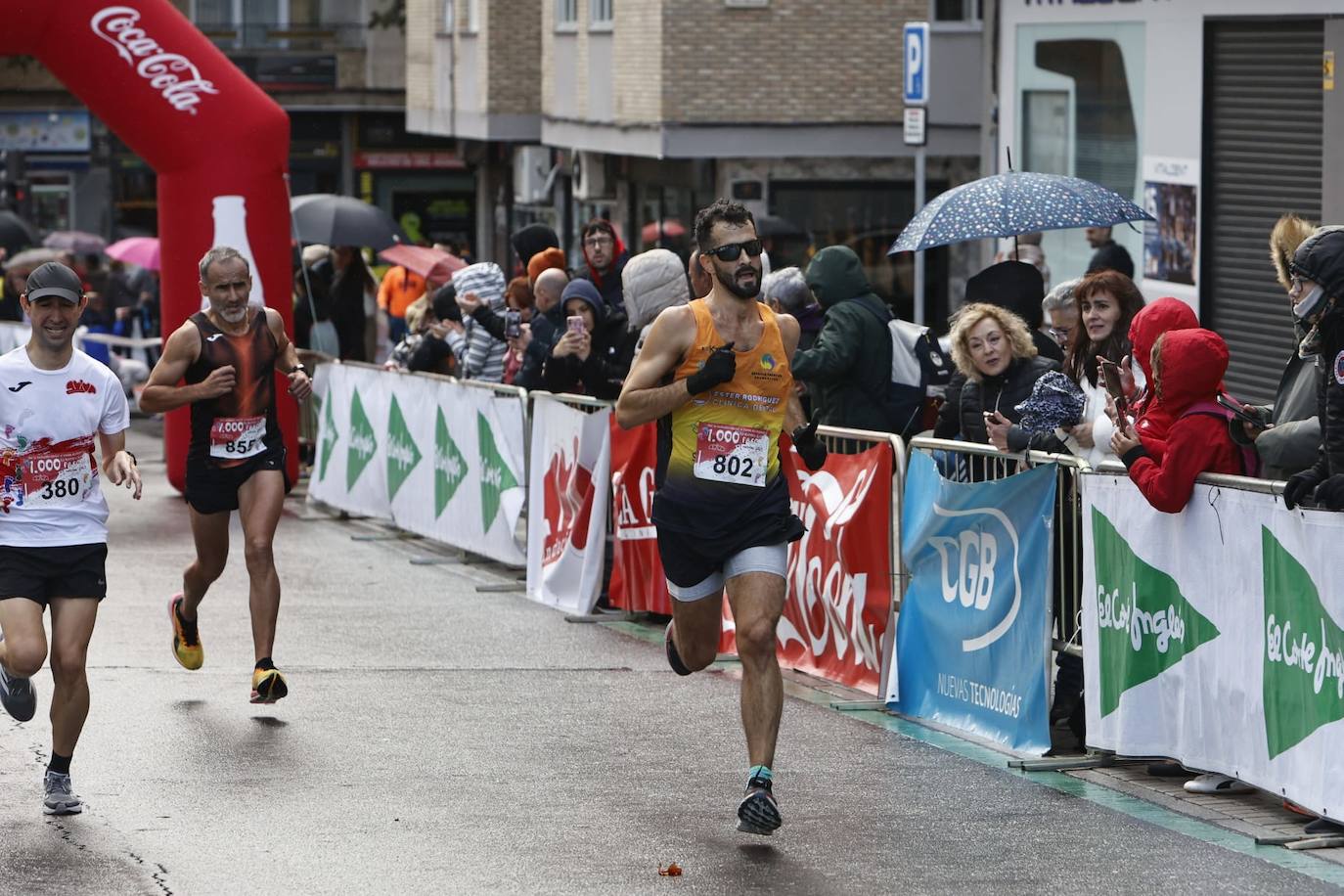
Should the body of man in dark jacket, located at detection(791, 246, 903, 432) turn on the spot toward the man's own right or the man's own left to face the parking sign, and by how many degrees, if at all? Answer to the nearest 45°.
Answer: approximately 45° to the man's own right

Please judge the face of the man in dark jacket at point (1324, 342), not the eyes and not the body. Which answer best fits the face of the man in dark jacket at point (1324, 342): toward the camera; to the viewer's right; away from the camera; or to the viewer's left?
to the viewer's left

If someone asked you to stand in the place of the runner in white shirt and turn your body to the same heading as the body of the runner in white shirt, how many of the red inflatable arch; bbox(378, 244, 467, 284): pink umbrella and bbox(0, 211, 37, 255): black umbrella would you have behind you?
3

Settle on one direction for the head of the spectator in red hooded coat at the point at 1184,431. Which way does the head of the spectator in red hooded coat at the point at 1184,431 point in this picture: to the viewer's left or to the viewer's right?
to the viewer's left

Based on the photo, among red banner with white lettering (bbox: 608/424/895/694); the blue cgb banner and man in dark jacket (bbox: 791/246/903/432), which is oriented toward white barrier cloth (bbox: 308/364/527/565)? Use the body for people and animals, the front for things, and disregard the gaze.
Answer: the man in dark jacket

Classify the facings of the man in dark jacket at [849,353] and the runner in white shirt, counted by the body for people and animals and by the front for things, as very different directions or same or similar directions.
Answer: very different directions

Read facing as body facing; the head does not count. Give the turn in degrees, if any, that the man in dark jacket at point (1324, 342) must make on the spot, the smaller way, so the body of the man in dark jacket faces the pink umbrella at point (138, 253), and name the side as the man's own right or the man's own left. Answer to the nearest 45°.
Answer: approximately 45° to the man's own right

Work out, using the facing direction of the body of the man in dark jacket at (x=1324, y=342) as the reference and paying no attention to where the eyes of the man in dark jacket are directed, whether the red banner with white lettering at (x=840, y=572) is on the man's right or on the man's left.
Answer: on the man's right

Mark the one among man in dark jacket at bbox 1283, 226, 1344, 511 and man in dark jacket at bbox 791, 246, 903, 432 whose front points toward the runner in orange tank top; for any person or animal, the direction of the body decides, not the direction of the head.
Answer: man in dark jacket at bbox 1283, 226, 1344, 511

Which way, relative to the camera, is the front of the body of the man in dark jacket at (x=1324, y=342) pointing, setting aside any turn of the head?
to the viewer's left

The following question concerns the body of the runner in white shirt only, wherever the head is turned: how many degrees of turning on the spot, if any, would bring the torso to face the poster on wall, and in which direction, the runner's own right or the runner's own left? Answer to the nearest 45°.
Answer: approximately 135° to the runner's own left

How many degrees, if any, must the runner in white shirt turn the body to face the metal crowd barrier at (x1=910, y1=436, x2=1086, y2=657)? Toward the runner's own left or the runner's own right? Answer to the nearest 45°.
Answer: approximately 90° to the runner's own left

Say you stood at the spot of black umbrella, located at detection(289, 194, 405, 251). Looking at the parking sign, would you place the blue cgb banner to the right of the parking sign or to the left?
right

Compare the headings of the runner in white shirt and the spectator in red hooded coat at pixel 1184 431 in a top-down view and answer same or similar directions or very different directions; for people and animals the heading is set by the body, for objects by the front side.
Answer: very different directions

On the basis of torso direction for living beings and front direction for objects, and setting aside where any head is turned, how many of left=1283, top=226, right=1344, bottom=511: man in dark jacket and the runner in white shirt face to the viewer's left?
1

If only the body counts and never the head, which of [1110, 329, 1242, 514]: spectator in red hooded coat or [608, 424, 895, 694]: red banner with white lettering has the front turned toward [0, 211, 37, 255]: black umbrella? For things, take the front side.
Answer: the spectator in red hooded coat
